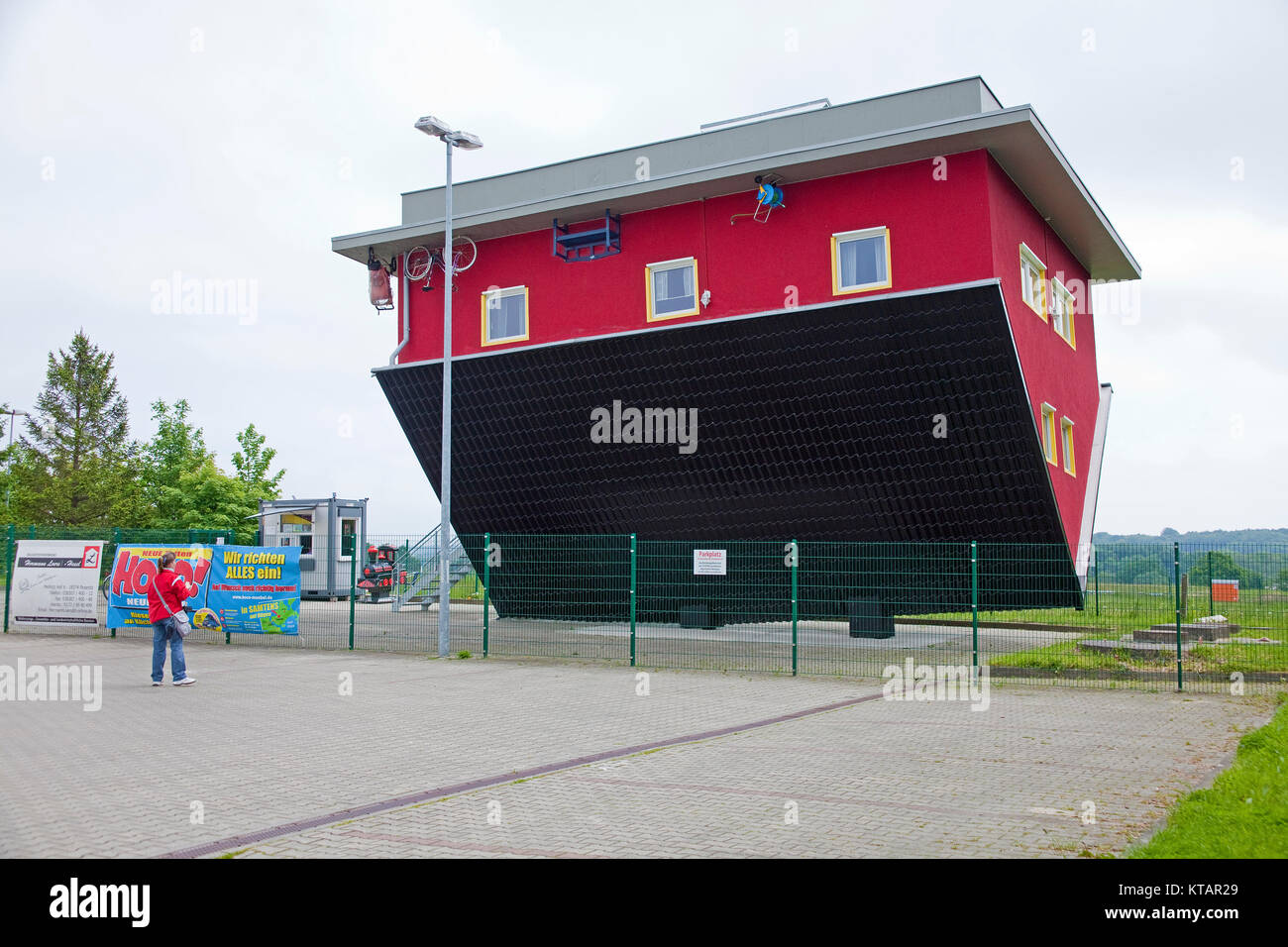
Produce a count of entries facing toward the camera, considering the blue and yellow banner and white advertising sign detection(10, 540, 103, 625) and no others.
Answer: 2

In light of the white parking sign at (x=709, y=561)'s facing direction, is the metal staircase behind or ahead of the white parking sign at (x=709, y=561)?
behind

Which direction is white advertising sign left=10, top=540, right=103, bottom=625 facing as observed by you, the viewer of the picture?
facing the viewer

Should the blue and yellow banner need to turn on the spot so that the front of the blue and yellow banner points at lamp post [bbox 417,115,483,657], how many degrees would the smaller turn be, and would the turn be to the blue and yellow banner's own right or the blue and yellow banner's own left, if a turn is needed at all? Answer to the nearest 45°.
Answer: approximately 45° to the blue and yellow banner's own left

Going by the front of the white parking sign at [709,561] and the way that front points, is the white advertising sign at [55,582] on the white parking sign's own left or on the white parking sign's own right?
on the white parking sign's own right

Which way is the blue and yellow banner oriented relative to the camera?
toward the camera

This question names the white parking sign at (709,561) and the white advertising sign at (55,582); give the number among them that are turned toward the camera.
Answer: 2

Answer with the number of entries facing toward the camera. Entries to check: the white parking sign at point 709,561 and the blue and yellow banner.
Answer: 2

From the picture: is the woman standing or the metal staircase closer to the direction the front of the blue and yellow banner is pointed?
the woman standing

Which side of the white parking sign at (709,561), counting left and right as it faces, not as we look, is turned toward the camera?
front

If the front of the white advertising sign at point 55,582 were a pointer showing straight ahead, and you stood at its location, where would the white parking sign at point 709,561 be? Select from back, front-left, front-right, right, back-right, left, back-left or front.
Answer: front-left

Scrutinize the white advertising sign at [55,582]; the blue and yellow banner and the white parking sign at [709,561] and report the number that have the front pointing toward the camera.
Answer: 3

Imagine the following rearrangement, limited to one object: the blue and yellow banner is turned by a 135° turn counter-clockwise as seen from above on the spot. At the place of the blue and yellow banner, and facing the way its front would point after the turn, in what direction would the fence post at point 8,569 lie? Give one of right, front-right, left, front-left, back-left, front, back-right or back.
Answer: left
